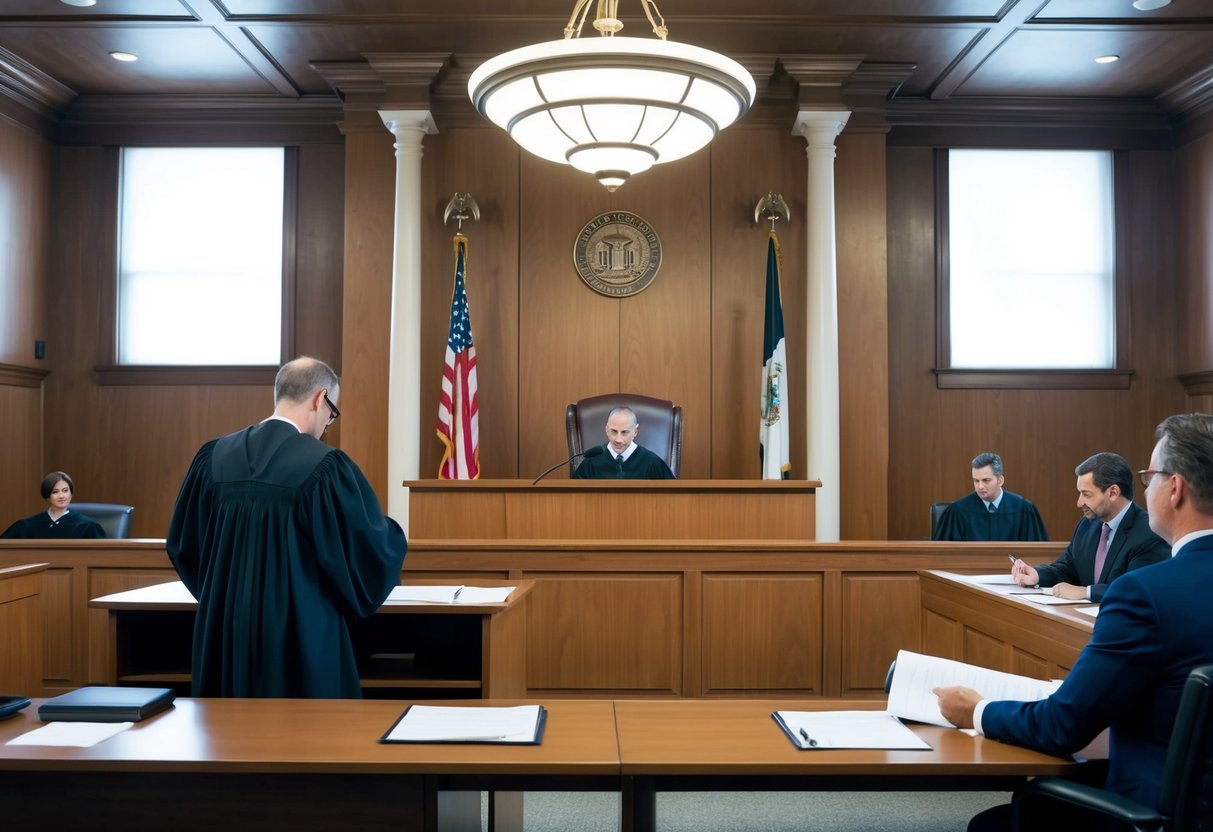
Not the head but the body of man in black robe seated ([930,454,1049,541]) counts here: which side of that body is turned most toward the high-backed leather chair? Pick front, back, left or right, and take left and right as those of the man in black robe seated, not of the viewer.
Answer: right

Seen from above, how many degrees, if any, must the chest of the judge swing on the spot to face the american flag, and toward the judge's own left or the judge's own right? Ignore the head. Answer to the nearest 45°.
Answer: approximately 135° to the judge's own right

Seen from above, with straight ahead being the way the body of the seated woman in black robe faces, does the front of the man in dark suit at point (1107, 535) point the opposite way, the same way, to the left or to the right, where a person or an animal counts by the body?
to the right

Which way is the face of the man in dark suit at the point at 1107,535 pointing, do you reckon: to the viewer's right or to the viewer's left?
to the viewer's left

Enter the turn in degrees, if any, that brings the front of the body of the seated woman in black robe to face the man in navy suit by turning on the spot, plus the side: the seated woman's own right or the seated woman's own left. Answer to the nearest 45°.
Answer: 0° — they already face them

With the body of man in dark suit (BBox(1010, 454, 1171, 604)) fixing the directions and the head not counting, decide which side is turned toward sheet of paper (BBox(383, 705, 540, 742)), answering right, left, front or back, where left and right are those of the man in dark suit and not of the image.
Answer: front

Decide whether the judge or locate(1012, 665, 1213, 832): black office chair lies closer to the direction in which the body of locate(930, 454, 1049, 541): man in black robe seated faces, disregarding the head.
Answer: the black office chair

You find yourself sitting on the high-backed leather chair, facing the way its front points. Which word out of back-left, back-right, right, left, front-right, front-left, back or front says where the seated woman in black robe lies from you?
right

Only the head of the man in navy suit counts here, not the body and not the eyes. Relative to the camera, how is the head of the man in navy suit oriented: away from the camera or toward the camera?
away from the camera
